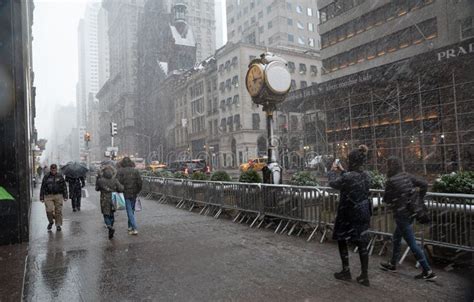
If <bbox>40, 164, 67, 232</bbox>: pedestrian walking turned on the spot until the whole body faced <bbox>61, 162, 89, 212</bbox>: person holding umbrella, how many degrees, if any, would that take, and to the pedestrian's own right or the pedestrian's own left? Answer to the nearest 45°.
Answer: approximately 180°

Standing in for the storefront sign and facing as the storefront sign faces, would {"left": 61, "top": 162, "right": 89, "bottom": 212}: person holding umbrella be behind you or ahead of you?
ahead

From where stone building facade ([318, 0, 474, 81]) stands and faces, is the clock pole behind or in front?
in front

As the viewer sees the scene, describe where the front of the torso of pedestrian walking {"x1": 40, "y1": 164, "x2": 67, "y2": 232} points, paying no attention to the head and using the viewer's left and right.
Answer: facing the viewer

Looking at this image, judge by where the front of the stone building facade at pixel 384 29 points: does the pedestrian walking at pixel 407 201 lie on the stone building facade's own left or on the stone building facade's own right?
on the stone building facade's own left

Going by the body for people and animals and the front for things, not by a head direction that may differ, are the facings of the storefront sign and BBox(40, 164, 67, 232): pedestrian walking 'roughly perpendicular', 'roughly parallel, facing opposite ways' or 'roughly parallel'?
roughly perpendicular

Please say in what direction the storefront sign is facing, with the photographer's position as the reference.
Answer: facing the viewer and to the left of the viewer

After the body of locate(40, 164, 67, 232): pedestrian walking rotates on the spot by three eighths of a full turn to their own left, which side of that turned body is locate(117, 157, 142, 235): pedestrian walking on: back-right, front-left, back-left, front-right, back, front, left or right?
right

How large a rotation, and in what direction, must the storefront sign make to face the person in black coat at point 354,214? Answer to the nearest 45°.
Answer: approximately 45° to its left
